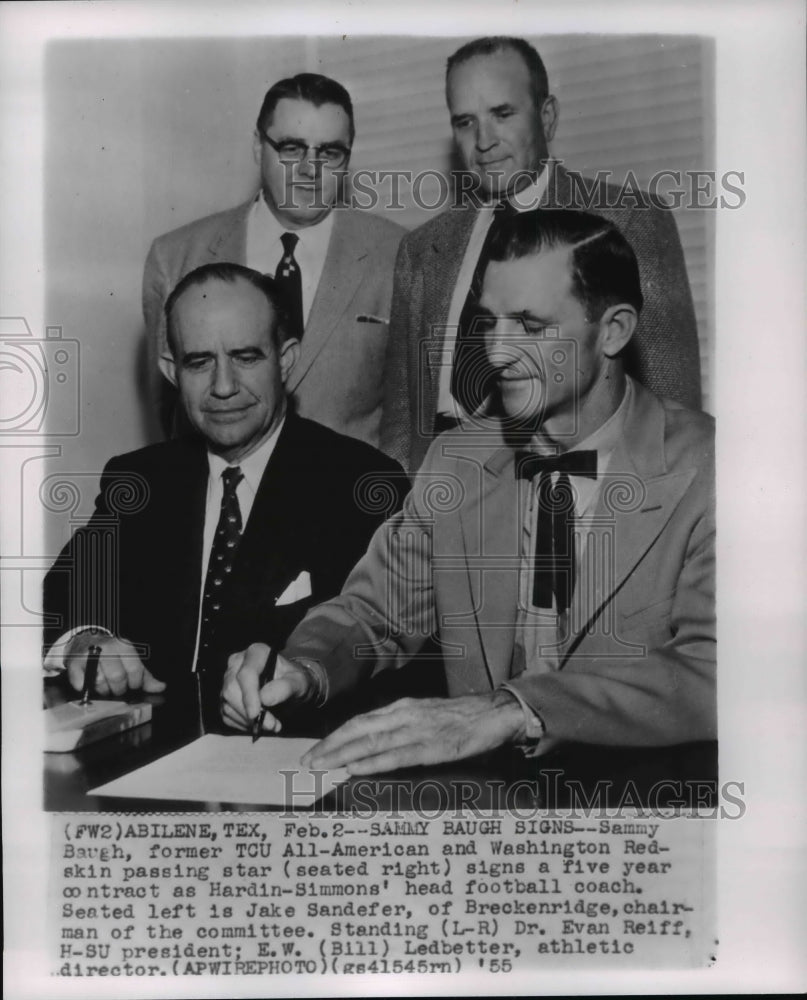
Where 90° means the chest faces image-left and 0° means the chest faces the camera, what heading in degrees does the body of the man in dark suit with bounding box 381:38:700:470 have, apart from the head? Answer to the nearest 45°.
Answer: approximately 45°

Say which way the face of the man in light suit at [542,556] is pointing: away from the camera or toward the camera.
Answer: toward the camera

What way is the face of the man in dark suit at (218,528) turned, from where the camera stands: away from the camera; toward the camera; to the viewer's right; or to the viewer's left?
toward the camera

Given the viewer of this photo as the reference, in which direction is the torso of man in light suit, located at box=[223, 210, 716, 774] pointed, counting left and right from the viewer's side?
facing the viewer and to the left of the viewer

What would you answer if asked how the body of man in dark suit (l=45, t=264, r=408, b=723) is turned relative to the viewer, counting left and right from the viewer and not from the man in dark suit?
facing the viewer
